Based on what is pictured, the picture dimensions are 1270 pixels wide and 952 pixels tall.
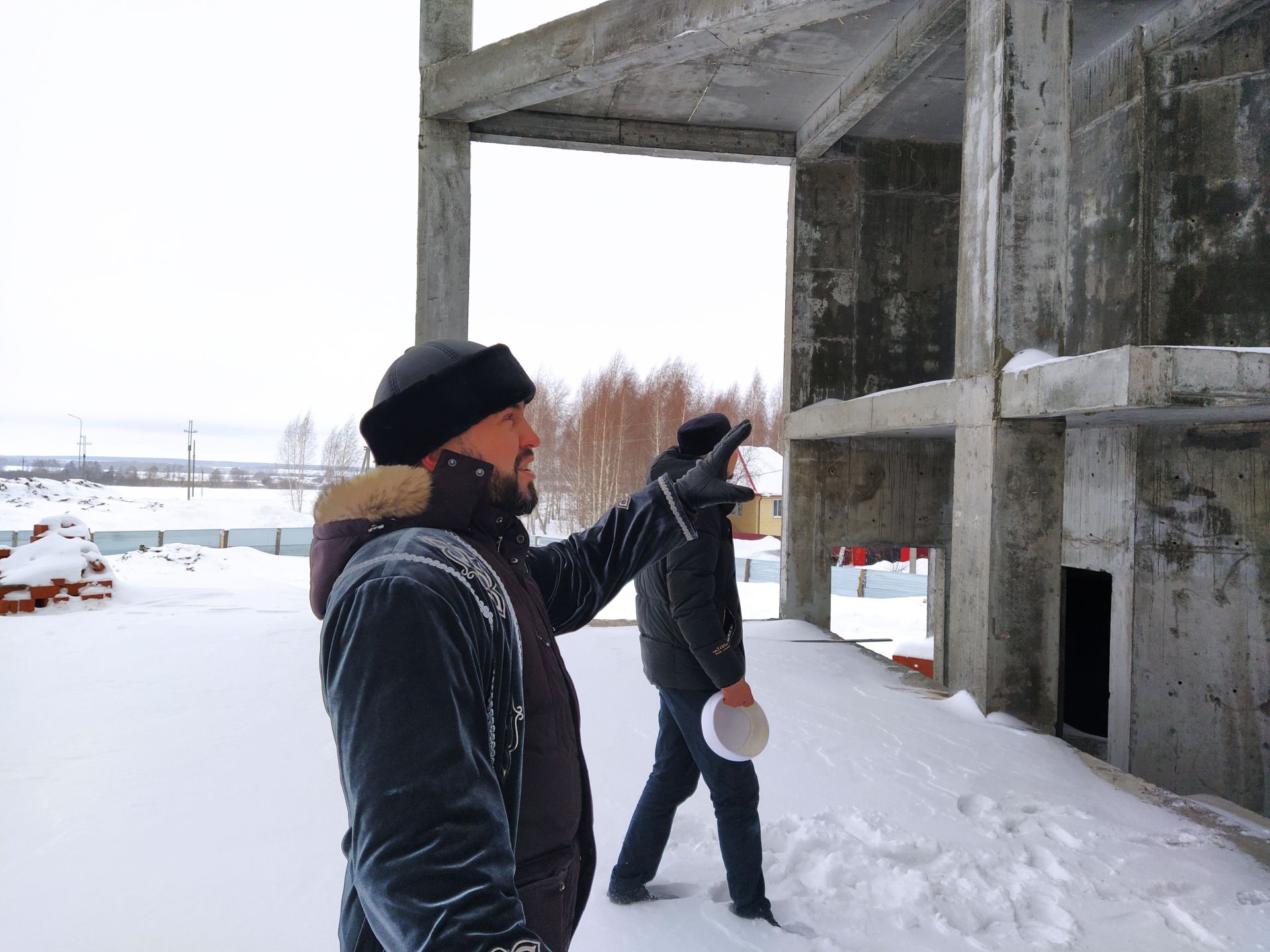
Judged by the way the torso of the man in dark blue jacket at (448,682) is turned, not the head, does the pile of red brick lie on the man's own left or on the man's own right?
on the man's own left

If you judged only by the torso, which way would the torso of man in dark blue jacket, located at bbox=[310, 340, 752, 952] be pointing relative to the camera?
to the viewer's right

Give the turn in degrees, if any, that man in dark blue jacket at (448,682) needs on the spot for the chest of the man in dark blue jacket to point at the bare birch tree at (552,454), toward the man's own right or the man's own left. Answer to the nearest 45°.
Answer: approximately 90° to the man's own left

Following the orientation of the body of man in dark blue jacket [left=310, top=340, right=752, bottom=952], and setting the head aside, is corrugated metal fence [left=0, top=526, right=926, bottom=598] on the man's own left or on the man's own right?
on the man's own left

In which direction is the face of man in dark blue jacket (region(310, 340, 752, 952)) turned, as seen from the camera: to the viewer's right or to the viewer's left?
to the viewer's right
